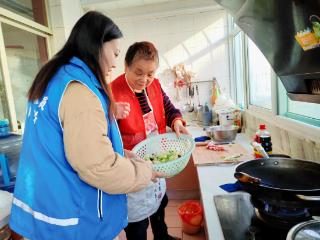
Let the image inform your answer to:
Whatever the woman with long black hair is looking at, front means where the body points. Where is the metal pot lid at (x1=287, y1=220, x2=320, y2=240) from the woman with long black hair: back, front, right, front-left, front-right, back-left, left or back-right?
right

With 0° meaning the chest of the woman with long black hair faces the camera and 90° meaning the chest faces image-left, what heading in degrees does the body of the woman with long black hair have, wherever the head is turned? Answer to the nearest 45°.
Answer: approximately 225°

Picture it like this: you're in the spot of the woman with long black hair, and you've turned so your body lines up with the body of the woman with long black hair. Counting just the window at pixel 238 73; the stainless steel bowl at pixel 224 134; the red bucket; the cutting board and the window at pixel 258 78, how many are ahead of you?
5

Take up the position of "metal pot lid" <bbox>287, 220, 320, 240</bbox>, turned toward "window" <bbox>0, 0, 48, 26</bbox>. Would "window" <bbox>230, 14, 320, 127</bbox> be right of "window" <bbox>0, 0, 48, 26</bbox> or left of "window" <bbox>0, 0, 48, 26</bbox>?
right

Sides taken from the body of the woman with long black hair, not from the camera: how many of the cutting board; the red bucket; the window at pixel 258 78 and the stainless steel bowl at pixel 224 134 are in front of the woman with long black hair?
4

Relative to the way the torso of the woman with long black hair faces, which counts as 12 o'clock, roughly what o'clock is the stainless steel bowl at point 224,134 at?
The stainless steel bowl is roughly at 12 o'clock from the woman with long black hair.

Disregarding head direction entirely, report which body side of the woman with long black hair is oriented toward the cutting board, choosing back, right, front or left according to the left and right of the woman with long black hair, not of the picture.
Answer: front

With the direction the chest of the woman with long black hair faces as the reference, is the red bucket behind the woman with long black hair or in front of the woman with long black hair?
in front

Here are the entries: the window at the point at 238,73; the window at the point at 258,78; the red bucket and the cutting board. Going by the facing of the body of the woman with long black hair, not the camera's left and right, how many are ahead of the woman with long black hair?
4

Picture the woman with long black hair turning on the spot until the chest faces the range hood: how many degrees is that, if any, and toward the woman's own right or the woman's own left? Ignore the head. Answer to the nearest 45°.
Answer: approximately 45° to the woman's own right

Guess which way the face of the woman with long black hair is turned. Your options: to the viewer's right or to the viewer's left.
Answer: to the viewer's right

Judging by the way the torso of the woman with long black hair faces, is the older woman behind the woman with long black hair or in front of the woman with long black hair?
in front
